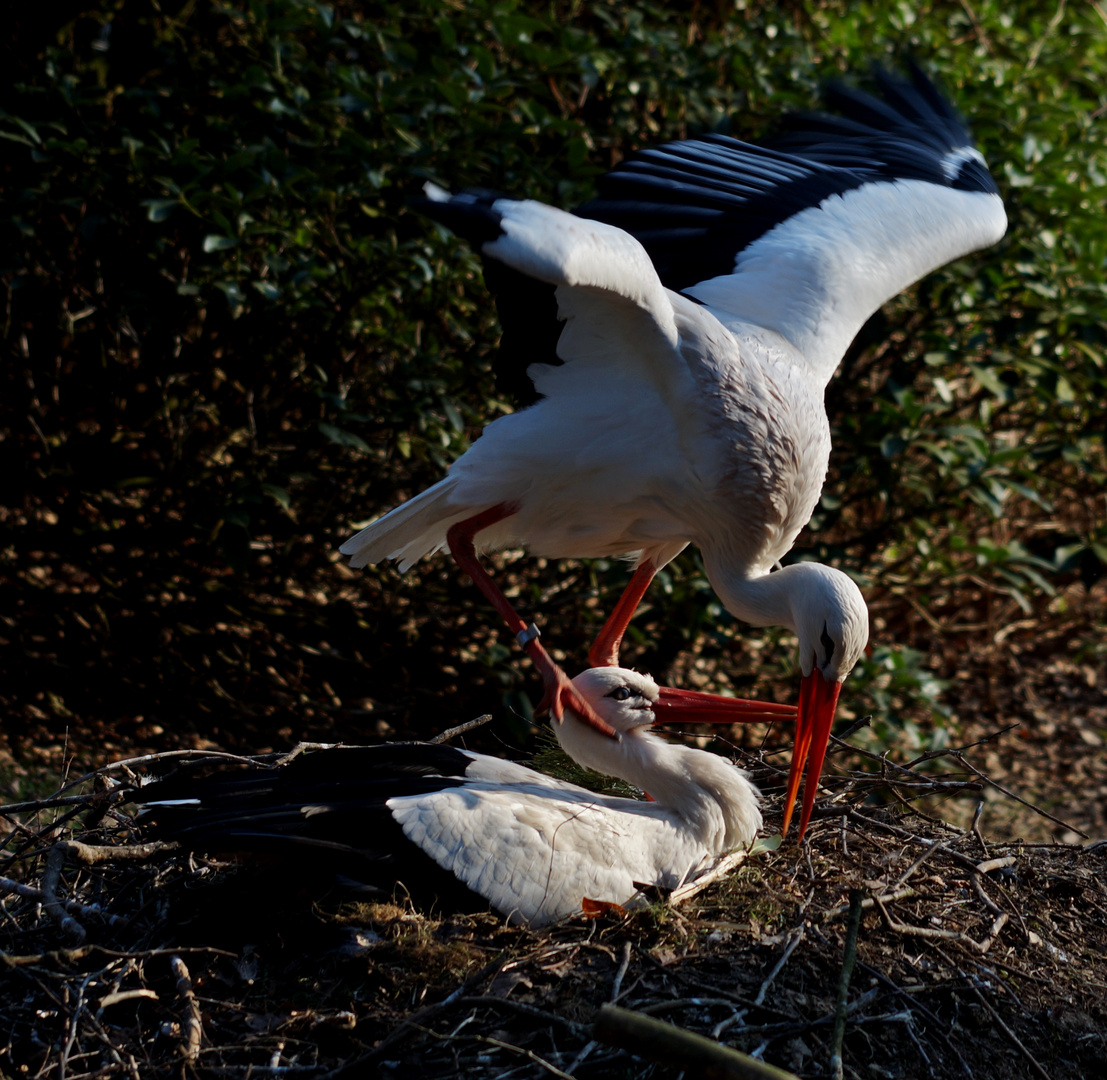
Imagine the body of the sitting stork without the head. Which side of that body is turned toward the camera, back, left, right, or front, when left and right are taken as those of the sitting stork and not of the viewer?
right
